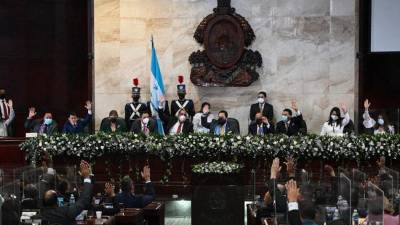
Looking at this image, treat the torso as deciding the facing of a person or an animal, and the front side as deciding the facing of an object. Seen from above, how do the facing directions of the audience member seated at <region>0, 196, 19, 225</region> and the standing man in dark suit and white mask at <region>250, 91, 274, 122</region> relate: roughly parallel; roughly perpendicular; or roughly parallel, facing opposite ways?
roughly parallel, facing opposite ways

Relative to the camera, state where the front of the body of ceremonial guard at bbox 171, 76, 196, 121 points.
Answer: toward the camera

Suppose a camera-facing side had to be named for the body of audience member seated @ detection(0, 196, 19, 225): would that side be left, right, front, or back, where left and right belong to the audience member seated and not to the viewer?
back

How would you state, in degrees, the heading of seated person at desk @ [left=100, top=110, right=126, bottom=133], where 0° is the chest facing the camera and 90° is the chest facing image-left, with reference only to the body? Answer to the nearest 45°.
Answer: approximately 0°

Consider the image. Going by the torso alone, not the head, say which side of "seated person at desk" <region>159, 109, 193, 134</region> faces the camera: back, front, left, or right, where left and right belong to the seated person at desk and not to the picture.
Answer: front

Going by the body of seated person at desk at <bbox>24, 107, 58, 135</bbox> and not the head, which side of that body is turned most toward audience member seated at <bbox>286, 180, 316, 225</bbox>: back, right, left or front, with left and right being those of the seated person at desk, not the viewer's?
front

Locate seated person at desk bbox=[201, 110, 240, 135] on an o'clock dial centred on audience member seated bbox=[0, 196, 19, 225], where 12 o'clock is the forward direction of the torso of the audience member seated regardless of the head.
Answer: The seated person at desk is roughly at 1 o'clock from the audience member seated.

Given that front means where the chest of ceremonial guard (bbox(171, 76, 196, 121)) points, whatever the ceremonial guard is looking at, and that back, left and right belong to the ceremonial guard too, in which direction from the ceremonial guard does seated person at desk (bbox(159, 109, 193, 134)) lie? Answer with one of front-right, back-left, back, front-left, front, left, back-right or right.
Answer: front

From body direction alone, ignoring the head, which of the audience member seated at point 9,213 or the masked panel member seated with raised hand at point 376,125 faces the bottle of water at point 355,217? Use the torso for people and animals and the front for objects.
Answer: the masked panel member seated with raised hand at point 376,125

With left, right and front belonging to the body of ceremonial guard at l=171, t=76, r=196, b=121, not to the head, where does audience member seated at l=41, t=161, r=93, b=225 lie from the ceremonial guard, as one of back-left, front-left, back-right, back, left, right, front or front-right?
front

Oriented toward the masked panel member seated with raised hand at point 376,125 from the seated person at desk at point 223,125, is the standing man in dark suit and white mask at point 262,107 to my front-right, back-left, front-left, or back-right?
front-left

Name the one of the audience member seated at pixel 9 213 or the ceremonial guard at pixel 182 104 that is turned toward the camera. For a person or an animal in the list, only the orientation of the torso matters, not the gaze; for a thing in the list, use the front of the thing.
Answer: the ceremonial guard

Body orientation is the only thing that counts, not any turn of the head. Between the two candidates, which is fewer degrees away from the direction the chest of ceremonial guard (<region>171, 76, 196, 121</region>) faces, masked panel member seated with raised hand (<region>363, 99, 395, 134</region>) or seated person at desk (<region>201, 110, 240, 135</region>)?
the seated person at desk

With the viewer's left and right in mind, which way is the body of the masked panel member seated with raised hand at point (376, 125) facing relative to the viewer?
facing the viewer

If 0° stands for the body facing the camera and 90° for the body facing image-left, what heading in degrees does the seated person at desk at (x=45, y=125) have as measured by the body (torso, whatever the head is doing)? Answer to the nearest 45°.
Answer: approximately 0°

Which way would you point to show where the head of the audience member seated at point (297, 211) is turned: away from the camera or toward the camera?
away from the camera

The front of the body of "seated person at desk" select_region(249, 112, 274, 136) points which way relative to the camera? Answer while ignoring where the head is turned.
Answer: toward the camera

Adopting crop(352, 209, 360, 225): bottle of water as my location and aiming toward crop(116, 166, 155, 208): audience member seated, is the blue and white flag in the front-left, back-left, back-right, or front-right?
front-right
